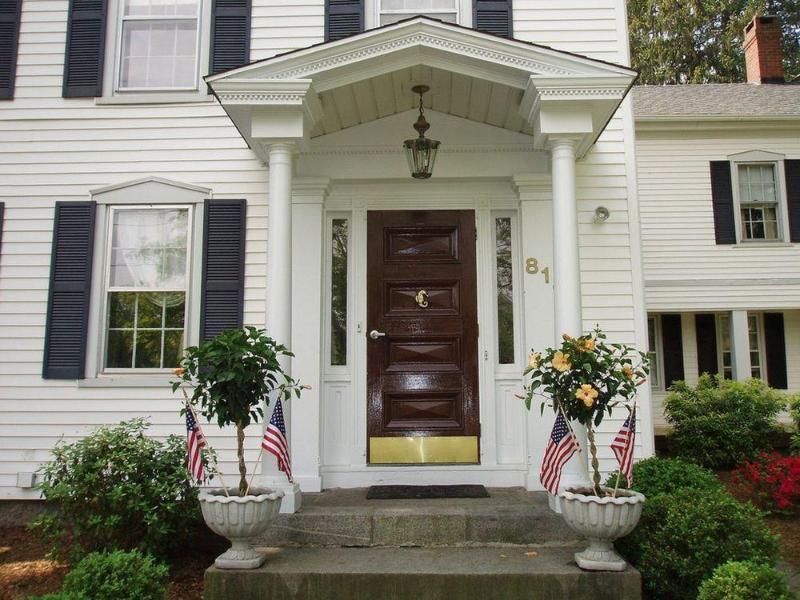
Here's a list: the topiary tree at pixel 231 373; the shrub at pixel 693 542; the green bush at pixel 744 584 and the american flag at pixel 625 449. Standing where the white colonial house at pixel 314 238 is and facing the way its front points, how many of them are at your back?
0

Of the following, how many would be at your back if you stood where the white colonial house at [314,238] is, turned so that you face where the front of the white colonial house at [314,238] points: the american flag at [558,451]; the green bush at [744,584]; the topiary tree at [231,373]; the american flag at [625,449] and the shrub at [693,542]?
0

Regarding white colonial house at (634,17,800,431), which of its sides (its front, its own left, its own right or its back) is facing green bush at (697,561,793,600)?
front

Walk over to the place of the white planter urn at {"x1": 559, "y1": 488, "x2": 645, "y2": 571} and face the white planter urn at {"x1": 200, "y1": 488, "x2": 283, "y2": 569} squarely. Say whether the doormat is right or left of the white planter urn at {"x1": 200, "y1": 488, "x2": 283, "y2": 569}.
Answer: right

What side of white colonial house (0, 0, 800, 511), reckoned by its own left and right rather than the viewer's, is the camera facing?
front

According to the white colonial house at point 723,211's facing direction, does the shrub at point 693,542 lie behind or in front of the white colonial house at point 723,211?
in front

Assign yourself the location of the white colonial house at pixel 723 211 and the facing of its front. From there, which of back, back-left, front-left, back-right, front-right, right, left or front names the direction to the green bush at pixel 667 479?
front

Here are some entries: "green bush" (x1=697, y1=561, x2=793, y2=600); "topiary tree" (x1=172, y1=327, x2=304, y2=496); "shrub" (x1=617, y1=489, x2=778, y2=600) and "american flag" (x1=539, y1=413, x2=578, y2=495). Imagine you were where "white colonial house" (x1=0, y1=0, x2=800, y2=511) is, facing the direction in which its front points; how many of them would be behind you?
0

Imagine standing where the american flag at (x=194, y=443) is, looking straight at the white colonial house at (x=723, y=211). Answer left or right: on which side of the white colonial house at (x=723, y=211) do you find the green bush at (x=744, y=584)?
right

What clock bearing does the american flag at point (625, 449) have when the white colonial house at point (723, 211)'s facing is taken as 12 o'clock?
The american flag is roughly at 12 o'clock from the white colonial house.
